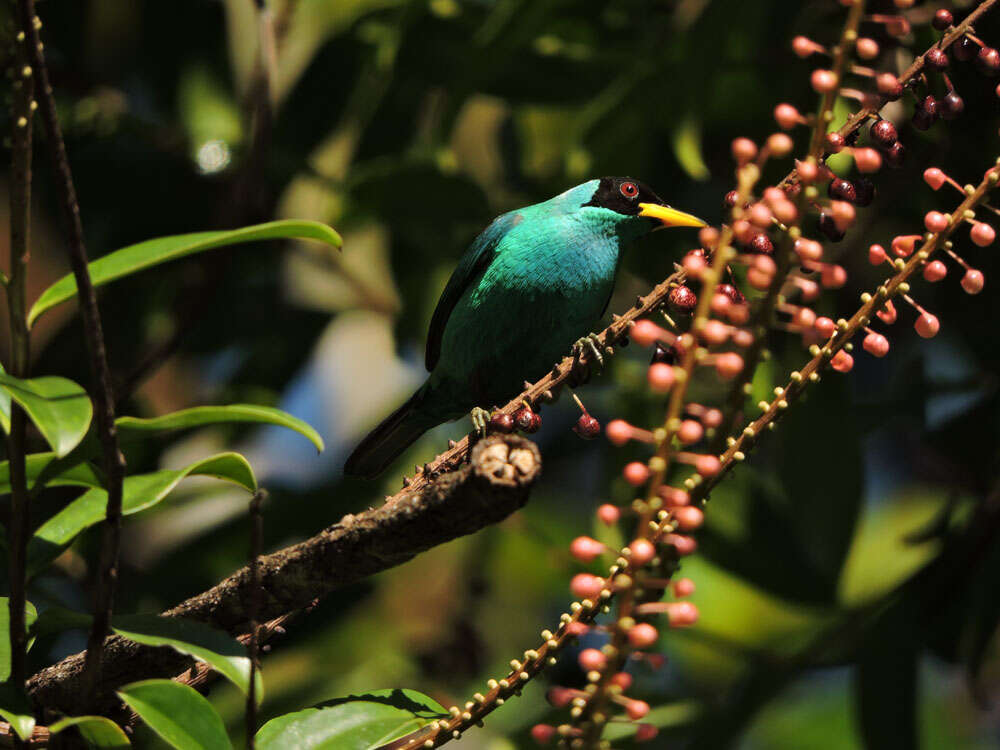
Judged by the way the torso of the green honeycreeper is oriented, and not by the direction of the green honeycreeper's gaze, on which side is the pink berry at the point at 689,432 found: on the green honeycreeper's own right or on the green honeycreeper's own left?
on the green honeycreeper's own right

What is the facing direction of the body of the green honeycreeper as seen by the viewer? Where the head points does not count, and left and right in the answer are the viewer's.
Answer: facing to the right of the viewer

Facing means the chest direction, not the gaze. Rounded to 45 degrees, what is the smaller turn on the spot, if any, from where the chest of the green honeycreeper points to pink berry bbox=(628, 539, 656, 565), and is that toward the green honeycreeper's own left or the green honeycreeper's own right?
0° — it already faces it

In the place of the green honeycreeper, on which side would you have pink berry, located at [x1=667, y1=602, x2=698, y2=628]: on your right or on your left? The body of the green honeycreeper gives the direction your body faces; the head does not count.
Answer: on your right
